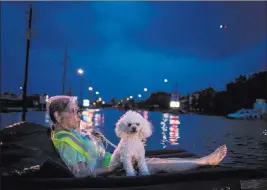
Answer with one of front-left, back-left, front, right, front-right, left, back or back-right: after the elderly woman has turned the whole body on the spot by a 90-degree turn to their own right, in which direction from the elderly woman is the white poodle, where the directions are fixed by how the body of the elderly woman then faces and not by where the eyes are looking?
back-left

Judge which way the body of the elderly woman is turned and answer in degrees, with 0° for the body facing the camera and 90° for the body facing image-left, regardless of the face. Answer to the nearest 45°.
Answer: approximately 270°
